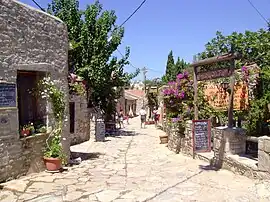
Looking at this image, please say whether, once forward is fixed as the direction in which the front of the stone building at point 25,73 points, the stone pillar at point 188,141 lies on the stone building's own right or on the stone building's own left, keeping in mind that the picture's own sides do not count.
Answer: on the stone building's own left

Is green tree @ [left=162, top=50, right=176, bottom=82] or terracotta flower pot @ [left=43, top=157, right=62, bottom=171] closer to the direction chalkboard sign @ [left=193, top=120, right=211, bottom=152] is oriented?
the terracotta flower pot

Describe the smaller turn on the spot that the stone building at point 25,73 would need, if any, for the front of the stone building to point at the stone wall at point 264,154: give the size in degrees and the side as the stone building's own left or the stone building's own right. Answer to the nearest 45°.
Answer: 0° — it already faces it

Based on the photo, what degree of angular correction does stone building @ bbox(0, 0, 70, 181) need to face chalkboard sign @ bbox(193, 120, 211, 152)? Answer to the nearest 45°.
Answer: approximately 45° to its left

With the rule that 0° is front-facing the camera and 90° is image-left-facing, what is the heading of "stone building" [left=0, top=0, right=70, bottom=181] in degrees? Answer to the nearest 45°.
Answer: approximately 315°
